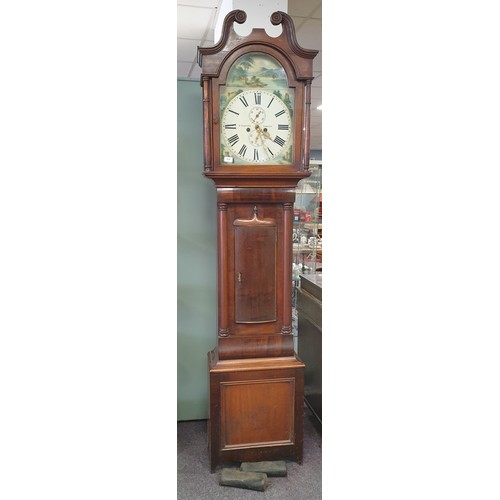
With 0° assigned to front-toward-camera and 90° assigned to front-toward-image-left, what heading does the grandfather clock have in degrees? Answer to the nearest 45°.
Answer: approximately 0°

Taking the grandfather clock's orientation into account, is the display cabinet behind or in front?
behind
